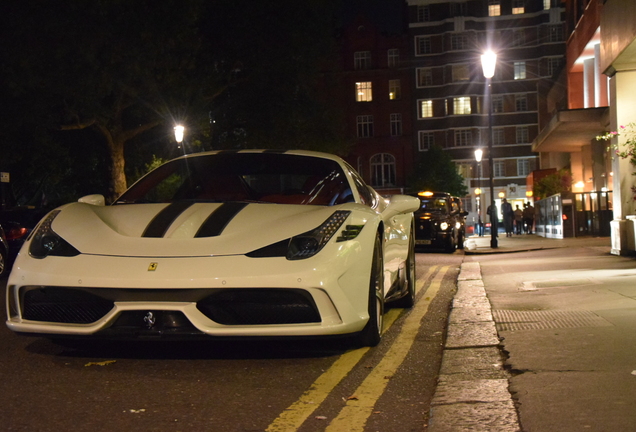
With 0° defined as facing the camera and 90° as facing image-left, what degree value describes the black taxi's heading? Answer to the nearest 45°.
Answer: approximately 45°

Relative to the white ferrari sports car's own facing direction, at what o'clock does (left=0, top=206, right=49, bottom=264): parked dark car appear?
The parked dark car is roughly at 4 o'clock from the white ferrari sports car.

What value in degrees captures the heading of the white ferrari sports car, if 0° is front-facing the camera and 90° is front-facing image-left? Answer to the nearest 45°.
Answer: approximately 45°

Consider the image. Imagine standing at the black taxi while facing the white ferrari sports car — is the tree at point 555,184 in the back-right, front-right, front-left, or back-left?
back-left

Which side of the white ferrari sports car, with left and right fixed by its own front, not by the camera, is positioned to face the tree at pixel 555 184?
back

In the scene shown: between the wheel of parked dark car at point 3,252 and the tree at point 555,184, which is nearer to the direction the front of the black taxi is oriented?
the wheel of parked dark car

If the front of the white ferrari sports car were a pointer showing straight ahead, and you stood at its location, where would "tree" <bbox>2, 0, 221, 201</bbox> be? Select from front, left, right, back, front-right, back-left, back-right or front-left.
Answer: back-right

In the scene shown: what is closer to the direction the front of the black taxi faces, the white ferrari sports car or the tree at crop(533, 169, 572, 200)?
the white ferrari sports car
